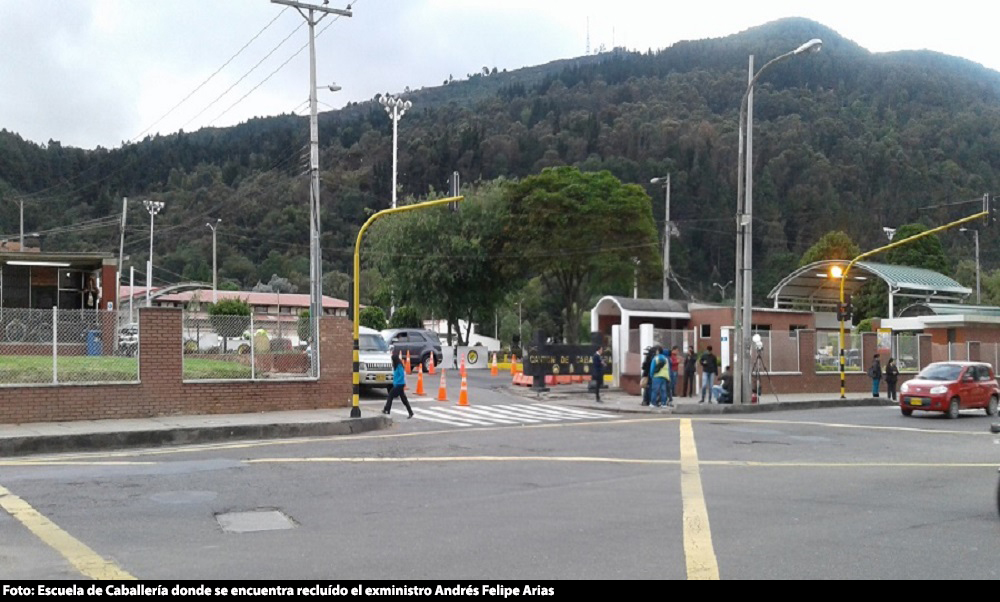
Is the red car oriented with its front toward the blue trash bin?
no

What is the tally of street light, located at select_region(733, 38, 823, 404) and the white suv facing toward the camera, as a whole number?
1

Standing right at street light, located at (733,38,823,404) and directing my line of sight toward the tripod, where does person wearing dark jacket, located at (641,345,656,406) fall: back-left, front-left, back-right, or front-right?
back-left

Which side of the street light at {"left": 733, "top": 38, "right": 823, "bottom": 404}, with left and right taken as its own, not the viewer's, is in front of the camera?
right

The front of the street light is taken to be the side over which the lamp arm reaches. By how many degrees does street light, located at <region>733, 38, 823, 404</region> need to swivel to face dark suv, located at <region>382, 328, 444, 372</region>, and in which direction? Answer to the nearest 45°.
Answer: approximately 135° to its left

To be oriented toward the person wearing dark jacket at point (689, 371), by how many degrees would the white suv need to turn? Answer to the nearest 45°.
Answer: approximately 90° to its left

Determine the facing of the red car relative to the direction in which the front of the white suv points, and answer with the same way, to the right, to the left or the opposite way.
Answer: to the right

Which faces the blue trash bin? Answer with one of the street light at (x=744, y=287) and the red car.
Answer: the red car

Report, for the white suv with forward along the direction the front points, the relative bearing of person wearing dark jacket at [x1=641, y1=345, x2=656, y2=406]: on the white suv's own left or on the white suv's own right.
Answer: on the white suv's own left

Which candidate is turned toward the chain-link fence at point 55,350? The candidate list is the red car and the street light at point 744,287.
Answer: the red car

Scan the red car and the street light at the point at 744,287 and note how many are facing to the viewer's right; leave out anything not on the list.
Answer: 1

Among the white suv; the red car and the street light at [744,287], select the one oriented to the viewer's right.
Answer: the street light

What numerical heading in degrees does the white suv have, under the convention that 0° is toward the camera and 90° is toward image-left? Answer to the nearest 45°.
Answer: approximately 0°
